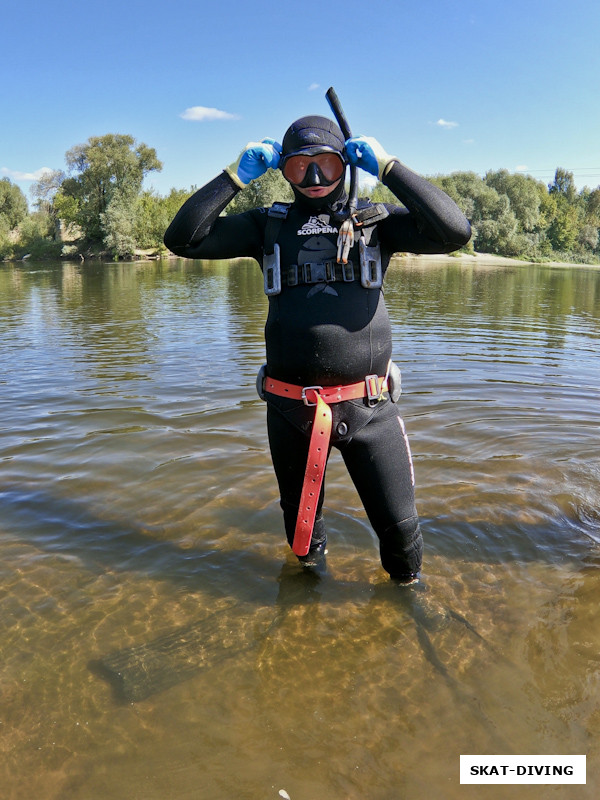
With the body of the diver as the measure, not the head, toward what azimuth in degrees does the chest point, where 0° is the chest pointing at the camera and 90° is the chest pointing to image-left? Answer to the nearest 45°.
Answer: approximately 0°
